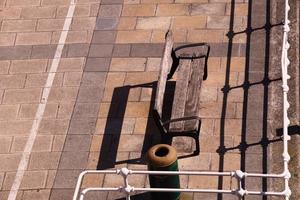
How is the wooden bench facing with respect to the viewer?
to the viewer's right
